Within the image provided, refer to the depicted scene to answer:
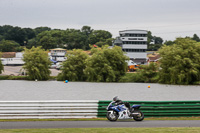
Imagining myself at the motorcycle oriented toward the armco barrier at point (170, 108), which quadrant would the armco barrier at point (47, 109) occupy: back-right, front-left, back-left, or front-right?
back-left

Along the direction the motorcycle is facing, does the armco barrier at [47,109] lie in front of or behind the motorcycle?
in front

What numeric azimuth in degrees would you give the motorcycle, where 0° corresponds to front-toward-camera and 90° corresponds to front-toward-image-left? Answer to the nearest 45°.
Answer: approximately 90°

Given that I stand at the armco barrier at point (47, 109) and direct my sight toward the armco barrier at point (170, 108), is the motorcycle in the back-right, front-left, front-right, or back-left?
front-right

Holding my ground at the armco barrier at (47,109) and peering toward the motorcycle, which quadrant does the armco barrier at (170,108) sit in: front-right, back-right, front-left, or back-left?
front-left
